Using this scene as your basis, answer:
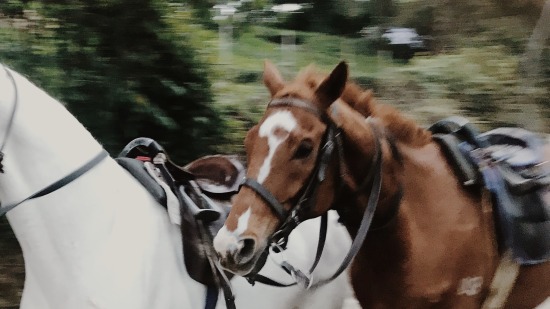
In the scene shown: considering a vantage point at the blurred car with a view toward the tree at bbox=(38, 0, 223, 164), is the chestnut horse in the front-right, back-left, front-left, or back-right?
front-left

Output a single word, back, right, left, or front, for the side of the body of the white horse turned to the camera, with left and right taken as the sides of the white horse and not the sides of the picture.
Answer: left

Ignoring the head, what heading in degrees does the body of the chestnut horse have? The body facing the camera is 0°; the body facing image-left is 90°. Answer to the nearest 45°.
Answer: approximately 45°

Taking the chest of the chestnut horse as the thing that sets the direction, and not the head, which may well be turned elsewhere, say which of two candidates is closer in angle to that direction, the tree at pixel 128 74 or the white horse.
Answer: the white horse

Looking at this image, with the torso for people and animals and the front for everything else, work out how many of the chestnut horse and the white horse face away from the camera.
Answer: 0

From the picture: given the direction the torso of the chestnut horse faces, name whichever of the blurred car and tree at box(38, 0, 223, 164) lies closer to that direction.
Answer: the tree

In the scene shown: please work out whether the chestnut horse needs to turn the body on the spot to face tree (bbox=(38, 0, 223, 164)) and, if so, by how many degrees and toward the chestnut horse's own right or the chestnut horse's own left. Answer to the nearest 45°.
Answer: approximately 90° to the chestnut horse's own right

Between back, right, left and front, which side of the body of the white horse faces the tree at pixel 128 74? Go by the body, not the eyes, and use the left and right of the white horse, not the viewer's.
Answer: right

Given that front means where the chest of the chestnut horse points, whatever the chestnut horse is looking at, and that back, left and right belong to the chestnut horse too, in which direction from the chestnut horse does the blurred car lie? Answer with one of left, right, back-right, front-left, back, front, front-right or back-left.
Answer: back-right

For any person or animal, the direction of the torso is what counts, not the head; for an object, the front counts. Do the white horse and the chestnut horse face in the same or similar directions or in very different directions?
same or similar directions

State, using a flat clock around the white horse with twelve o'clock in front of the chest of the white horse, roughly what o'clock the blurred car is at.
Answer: The blurred car is roughly at 4 o'clock from the white horse.
